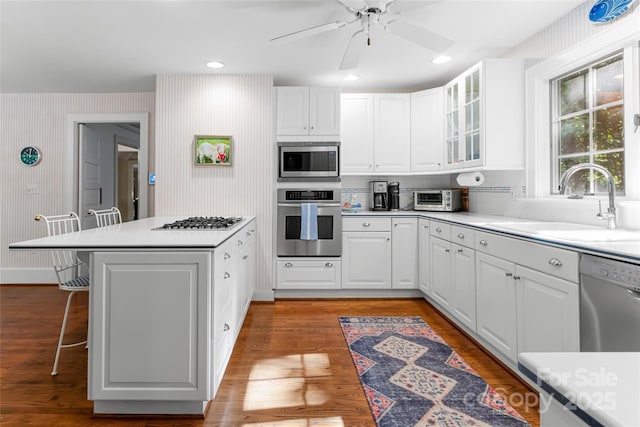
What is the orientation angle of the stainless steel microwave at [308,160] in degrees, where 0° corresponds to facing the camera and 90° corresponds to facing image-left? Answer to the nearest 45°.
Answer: approximately 0°

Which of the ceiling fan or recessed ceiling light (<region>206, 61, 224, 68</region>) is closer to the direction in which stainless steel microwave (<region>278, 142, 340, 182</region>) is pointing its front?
the ceiling fan

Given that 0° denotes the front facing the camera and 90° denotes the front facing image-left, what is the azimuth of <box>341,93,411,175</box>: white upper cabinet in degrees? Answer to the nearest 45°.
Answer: approximately 0°

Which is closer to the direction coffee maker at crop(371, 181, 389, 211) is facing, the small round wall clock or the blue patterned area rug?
the blue patterned area rug

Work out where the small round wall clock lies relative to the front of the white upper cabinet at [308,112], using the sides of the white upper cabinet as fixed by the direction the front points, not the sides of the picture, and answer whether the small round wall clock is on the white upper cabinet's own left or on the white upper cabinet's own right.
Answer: on the white upper cabinet's own right

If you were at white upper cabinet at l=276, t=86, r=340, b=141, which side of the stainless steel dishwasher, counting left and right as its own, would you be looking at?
right

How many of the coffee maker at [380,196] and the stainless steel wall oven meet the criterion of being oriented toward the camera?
2
